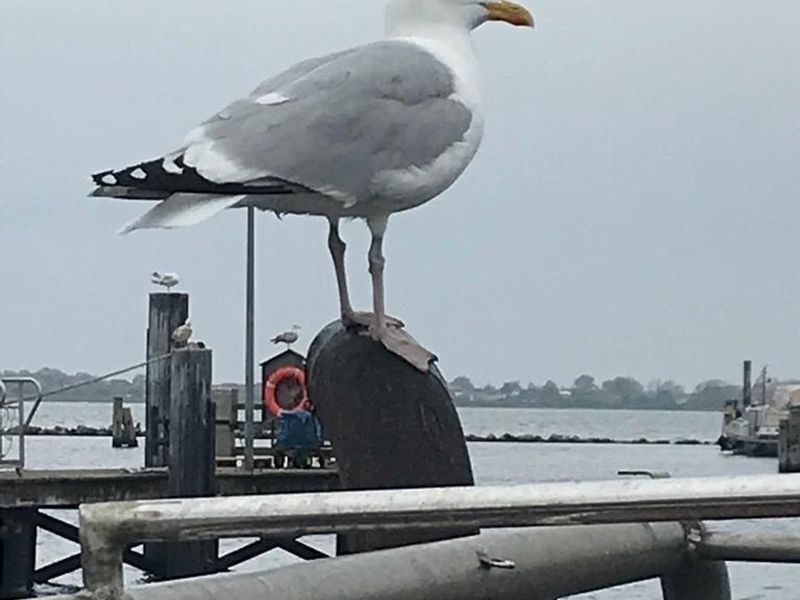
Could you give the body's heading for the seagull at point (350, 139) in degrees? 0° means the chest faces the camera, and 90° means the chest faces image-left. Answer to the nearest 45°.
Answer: approximately 270°

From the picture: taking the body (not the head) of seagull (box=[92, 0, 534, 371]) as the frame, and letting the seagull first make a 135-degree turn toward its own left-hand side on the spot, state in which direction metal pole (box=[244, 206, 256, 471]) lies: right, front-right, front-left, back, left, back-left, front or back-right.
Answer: front-right

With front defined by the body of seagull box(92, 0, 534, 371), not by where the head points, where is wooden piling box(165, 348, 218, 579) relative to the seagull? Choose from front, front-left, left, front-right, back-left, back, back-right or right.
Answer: left

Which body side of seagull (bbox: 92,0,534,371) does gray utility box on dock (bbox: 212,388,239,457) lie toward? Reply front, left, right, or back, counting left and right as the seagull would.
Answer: left

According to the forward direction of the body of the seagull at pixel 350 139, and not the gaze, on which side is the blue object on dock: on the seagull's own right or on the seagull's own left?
on the seagull's own left

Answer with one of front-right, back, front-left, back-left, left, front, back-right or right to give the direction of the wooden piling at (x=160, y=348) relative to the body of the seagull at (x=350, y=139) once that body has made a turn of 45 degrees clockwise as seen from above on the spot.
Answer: back-left

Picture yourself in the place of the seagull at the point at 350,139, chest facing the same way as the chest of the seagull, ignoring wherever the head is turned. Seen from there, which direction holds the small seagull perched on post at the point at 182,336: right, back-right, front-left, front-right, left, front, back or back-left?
left

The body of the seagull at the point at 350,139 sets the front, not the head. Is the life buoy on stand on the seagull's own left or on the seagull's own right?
on the seagull's own left
